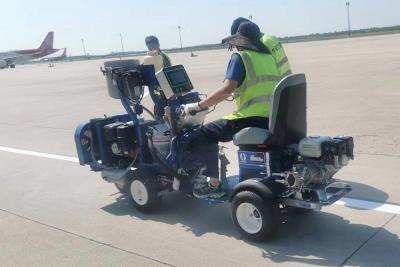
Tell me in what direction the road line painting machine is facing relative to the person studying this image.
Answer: facing away from the viewer and to the left of the viewer

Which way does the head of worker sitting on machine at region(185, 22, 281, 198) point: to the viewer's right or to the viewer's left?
to the viewer's left

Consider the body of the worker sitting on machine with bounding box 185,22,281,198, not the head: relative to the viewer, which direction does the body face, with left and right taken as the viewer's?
facing away from the viewer and to the left of the viewer
